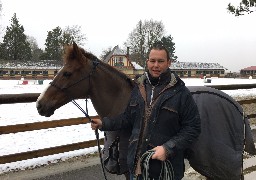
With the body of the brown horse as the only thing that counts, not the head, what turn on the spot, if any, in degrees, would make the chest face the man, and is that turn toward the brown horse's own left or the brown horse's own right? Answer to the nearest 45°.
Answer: approximately 135° to the brown horse's own left

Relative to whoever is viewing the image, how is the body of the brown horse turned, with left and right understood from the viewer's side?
facing to the left of the viewer
